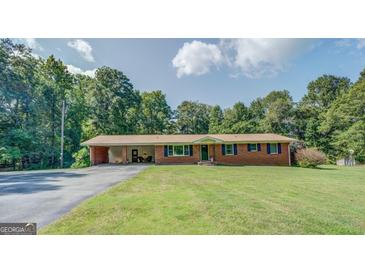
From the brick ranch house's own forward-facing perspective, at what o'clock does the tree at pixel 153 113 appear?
The tree is roughly at 5 o'clock from the brick ranch house.

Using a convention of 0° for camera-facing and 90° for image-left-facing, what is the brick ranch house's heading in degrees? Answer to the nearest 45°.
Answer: approximately 0°

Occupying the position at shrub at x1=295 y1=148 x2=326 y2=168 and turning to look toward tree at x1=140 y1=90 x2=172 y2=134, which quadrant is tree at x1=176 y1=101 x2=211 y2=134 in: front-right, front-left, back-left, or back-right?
front-right

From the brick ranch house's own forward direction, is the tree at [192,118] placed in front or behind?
behind

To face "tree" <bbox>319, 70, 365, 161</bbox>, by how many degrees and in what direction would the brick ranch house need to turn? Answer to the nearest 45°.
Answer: approximately 90° to its left

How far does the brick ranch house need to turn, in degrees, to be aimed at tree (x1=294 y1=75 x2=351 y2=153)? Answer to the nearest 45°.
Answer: approximately 135° to its left

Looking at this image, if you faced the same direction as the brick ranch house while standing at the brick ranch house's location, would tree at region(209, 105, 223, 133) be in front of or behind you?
behind

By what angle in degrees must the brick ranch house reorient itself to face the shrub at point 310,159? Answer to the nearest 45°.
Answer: approximately 90° to its left

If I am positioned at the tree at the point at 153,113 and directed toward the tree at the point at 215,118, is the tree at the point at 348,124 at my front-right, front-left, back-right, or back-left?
front-right

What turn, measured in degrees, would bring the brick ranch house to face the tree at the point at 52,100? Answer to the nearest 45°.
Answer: approximately 90° to its right

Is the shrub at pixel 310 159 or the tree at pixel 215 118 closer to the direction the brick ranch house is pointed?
the shrub
